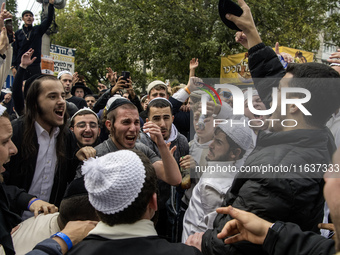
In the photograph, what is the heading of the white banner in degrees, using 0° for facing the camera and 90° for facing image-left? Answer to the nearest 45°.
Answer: approximately 0°
